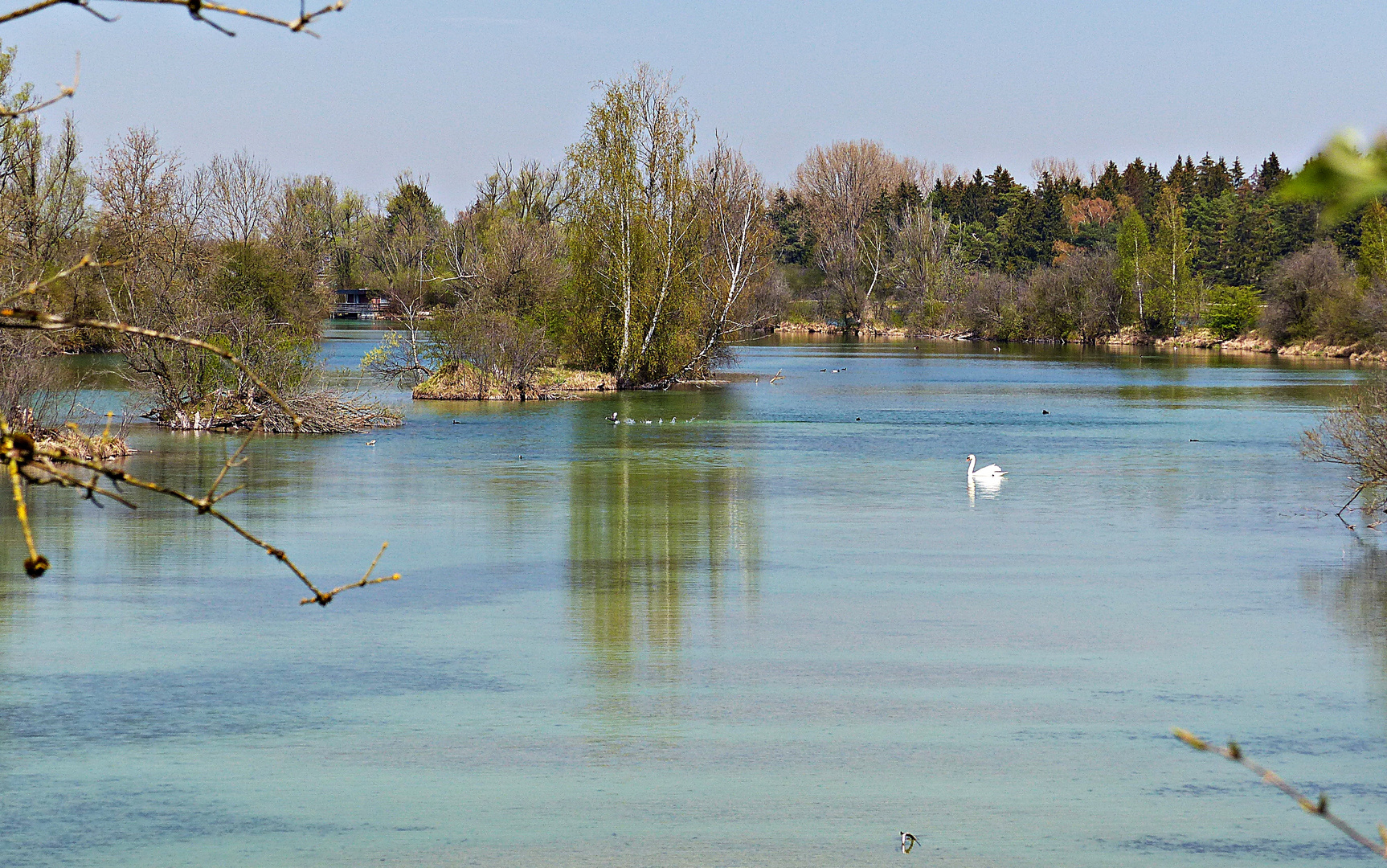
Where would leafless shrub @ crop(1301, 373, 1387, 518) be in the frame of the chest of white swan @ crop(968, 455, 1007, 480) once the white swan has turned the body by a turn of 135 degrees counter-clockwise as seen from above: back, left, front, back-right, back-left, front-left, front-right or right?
front

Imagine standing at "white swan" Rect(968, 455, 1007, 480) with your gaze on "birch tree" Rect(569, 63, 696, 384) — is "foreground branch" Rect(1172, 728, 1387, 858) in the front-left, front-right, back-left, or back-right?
back-left

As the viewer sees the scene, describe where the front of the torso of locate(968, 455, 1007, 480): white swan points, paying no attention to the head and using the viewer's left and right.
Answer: facing to the left of the viewer

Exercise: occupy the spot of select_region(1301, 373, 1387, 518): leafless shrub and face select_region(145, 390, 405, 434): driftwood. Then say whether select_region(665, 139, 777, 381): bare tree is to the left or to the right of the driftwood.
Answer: right

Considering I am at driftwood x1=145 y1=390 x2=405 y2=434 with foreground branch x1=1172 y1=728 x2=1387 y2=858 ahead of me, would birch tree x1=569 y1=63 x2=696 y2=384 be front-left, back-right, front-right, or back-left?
back-left

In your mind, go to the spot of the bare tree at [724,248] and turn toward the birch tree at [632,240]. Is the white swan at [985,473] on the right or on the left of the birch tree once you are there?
left

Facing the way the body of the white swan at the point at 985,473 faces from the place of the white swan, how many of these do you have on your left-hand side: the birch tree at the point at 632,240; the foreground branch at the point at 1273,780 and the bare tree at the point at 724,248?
1

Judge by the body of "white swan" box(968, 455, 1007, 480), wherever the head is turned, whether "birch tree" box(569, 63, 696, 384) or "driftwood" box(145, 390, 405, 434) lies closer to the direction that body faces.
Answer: the driftwood

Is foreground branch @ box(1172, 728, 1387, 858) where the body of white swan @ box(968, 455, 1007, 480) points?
no

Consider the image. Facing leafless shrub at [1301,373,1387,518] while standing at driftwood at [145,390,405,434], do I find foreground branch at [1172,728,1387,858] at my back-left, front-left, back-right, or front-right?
front-right

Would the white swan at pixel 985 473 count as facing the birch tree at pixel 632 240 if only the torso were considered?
no

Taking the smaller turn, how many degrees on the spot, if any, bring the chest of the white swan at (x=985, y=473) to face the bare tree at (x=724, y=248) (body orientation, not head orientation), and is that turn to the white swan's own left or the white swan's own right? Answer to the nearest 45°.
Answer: approximately 90° to the white swan's own right
